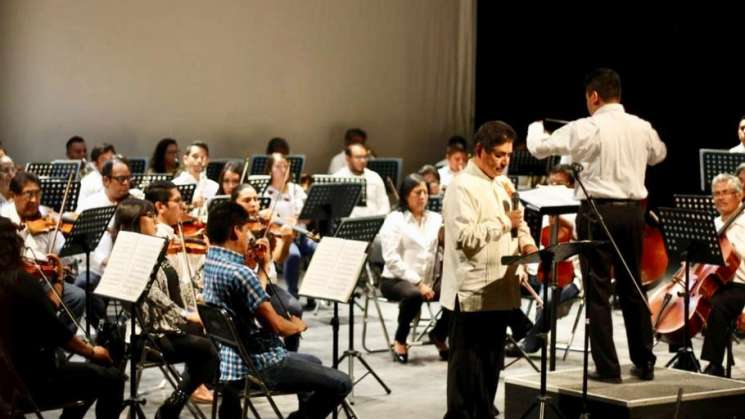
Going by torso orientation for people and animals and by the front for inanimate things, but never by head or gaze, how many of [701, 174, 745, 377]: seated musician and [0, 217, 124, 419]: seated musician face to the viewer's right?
1

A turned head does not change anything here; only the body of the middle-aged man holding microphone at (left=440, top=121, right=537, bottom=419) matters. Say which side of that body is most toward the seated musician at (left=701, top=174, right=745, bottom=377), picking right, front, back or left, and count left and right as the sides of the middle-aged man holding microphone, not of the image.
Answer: left

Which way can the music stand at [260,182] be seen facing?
away from the camera

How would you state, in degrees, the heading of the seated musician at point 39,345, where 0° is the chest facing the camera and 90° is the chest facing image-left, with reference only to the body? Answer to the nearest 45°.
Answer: approximately 270°

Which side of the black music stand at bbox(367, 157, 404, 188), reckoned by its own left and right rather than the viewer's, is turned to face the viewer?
back

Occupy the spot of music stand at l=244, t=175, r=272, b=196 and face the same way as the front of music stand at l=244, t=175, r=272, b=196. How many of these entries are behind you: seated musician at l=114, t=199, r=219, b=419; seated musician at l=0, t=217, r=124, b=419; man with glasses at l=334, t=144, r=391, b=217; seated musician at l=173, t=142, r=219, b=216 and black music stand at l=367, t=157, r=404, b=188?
2

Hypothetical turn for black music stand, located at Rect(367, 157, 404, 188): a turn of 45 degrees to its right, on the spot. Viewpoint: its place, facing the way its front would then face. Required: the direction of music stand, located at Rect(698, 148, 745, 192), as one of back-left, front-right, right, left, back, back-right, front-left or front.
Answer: right

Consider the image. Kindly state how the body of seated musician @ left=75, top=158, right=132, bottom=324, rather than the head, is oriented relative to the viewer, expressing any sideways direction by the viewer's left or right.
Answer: facing the viewer and to the right of the viewer

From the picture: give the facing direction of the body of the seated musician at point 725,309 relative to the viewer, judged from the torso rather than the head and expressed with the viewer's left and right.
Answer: facing the viewer and to the left of the viewer

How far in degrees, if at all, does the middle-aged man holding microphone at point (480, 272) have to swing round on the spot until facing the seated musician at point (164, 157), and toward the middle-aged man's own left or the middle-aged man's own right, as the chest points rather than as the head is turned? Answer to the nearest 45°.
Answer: approximately 180°
